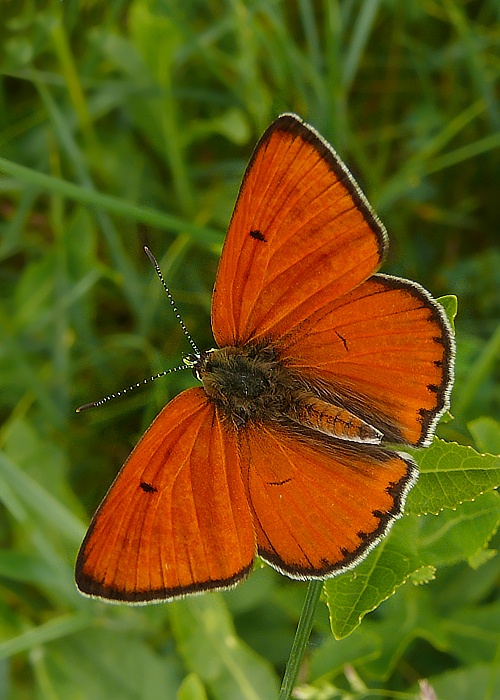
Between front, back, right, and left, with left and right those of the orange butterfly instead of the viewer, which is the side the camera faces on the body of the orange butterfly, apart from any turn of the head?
left
